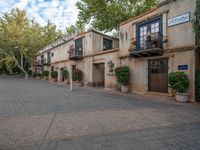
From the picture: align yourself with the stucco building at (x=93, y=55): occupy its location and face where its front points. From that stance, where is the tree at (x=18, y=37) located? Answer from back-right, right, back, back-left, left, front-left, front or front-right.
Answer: right

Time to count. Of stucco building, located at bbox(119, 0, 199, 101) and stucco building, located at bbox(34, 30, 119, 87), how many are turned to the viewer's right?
0

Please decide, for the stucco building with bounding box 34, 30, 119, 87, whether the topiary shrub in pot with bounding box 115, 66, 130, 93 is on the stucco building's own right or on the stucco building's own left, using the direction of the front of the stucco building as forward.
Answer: on the stucco building's own left

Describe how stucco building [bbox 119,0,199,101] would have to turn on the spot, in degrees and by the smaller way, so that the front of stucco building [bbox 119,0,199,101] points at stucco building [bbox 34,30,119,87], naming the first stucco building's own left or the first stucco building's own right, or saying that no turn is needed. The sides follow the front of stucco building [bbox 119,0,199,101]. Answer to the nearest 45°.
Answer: approximately 90° to the first stucco building's own right

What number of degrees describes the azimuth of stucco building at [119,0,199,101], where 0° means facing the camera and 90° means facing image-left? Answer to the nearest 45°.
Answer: approximately 45°

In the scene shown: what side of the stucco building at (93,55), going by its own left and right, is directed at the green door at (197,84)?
left

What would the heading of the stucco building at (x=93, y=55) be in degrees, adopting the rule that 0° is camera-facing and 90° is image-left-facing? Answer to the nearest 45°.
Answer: approximately 45°

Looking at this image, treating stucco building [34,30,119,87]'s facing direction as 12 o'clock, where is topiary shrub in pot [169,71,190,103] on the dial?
The topiary shrub in pot is roughly at 10 o'clock from the stucco building.

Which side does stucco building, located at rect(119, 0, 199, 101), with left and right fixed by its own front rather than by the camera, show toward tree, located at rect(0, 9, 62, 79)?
right

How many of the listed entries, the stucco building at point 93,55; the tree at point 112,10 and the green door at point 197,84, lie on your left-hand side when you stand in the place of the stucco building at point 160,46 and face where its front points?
1

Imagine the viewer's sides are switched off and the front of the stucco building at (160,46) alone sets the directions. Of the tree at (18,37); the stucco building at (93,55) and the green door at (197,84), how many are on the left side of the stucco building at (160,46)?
1
